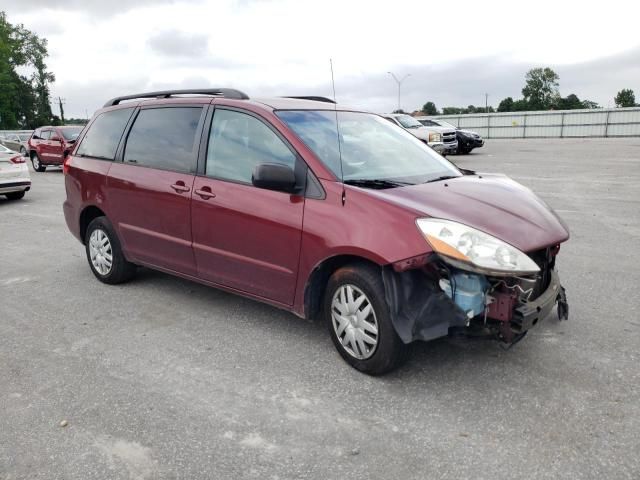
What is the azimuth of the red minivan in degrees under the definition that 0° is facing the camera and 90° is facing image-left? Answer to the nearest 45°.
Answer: approximately 315°

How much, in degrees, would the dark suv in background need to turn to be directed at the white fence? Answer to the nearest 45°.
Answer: approximately 135° to its left

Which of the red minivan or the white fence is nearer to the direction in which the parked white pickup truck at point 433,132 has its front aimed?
the red minivan

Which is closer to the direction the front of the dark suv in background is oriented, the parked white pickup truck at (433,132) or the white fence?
the parked white pickup truck

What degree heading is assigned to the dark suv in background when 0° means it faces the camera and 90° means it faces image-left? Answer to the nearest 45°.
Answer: approximately 315°

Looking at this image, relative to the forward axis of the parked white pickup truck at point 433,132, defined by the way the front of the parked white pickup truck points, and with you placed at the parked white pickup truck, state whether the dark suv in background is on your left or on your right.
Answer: on your left

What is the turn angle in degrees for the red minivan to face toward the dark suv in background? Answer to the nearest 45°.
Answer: approximately 135° to its left

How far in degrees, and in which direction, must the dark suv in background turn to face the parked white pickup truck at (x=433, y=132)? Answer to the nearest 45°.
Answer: approximately 90° to its right

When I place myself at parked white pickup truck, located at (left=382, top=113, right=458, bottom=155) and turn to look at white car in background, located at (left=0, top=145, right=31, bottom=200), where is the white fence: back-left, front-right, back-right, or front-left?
back-right

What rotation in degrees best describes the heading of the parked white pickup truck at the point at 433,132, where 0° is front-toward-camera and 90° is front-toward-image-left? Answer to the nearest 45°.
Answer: approximately 315°

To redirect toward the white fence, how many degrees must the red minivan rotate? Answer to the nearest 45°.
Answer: approximately 90° to its left
